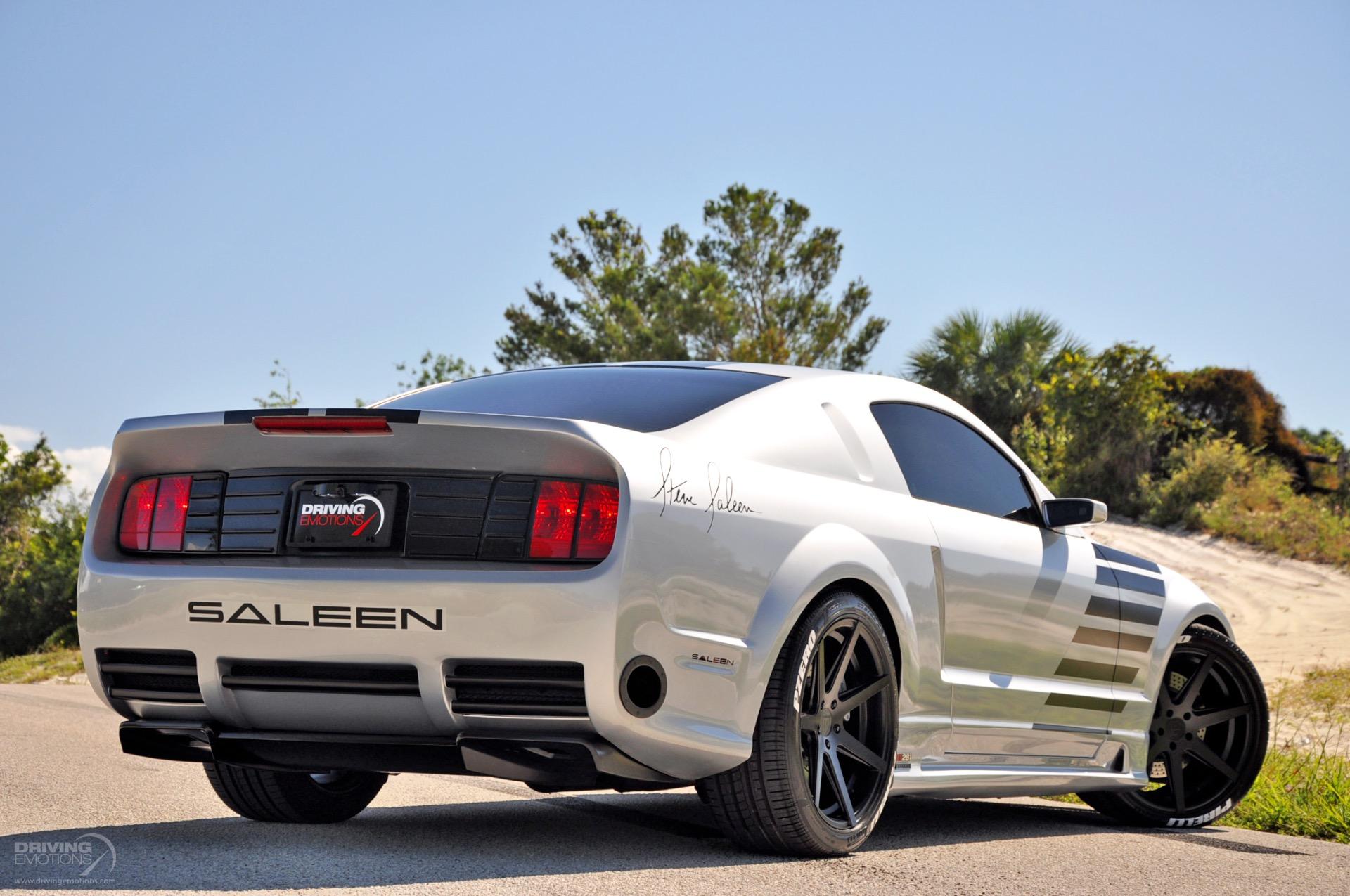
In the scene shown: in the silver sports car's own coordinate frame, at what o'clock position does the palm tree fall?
The palm tree is roughly at 11 o'clock from the silver sports car.

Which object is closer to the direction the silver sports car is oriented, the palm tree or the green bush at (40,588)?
the palm tree

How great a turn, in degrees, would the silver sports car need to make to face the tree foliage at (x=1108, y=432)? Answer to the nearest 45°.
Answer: approximately 45° to its left

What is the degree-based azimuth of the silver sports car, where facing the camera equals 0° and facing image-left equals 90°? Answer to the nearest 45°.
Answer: approximately 225°

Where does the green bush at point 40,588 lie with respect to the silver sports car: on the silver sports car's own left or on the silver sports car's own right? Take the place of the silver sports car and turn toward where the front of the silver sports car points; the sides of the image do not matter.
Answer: on the silver sports car's own left

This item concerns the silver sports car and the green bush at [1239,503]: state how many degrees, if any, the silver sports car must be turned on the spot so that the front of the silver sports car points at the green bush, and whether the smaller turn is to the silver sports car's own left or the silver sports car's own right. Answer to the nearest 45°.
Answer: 0° — it already faces it
